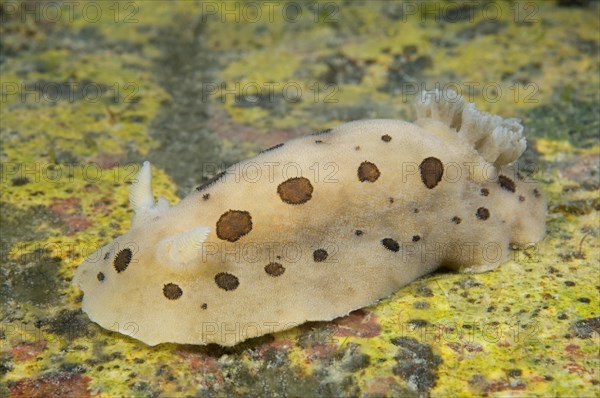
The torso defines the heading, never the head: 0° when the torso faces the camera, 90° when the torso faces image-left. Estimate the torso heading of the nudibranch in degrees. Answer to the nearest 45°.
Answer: approximately 45°
